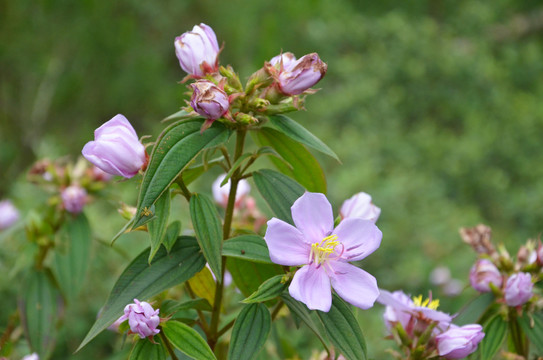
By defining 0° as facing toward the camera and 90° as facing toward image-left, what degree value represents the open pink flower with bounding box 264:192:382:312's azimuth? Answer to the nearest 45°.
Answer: approximately 0°
